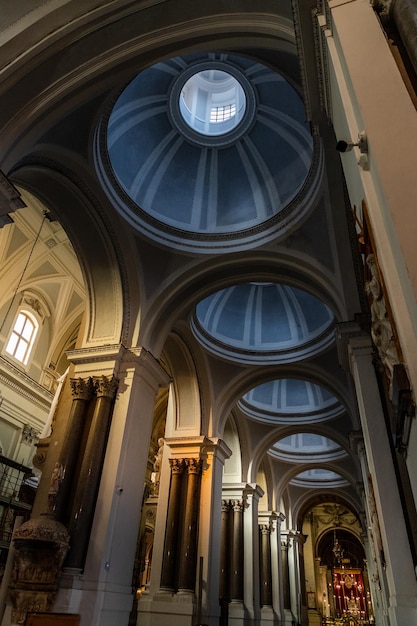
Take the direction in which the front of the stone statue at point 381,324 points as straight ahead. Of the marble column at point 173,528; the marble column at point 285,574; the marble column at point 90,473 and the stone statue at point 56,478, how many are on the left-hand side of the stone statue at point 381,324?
0

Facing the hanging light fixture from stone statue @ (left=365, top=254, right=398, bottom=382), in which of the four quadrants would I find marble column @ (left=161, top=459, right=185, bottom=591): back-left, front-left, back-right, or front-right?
front-left

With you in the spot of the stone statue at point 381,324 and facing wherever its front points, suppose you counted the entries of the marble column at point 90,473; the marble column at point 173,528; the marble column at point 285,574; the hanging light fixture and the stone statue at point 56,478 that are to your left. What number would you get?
0

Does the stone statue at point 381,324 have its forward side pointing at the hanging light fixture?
no

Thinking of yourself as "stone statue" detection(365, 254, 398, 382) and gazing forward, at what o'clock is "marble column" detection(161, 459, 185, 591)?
The marble column is roughly at 2 o'clock from the stone statue.

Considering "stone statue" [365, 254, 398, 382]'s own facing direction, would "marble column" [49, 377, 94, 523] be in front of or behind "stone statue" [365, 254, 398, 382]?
in front

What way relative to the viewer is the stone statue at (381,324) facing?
to the viewer's left
